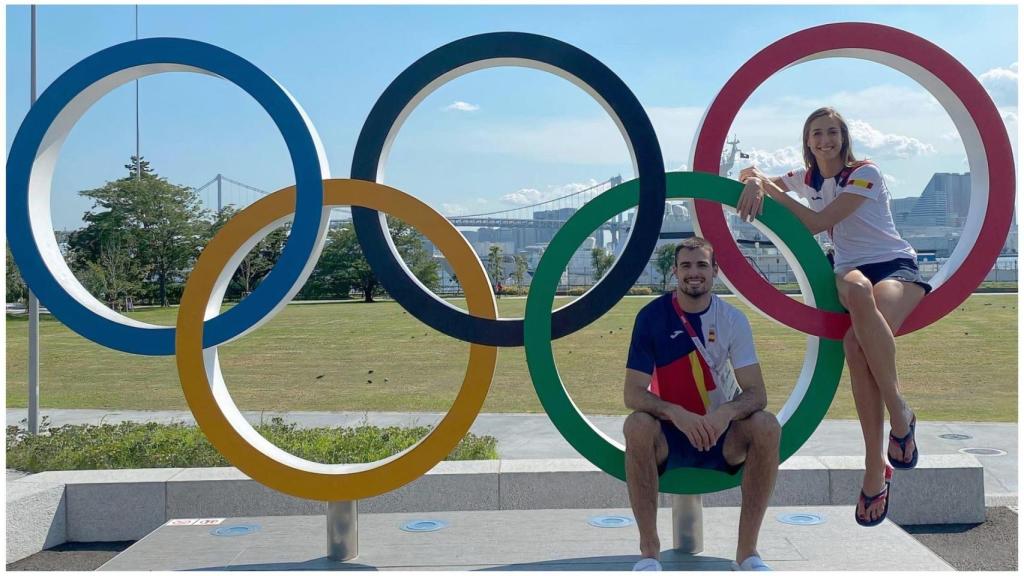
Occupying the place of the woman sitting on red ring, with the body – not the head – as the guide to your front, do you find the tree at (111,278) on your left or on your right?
on your right

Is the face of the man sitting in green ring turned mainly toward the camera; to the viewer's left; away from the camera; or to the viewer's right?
toward the camera

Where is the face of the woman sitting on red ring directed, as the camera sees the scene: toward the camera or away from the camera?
toward the camera

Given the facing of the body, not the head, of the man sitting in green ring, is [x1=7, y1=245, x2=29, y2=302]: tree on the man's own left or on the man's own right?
on the man's own right

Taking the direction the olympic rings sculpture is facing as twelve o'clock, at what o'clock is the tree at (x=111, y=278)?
The tree is roughly at 5 o'clock from the olympic rings sculpture.

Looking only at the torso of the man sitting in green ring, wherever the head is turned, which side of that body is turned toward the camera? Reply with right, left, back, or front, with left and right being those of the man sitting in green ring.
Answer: front

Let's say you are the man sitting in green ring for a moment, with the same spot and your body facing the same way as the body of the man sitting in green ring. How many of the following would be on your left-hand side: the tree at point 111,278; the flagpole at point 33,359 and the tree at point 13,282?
0

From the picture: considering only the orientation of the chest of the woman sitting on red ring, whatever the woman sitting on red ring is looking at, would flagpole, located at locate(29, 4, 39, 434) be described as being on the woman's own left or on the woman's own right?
on the woman's own right

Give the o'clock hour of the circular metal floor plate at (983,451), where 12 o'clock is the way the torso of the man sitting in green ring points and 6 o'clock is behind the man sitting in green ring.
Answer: The circular metal floor plate is roughly at 7 o'clock from the man sitting in green ring.

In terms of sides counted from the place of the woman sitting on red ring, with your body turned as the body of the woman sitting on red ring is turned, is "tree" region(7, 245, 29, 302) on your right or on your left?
on your right

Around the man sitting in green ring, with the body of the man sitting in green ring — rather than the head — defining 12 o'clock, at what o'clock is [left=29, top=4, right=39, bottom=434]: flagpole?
The flagpole is roughly at 4 o'clock from the man sitting in green ring.

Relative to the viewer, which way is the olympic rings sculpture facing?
toward the camera

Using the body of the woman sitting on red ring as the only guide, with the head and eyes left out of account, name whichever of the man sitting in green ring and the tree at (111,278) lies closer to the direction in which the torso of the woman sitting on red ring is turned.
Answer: the man sitting in green ring

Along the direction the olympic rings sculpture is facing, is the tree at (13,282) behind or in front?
behind
